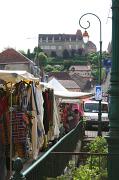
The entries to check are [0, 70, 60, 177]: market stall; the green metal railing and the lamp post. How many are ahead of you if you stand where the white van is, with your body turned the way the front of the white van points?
3

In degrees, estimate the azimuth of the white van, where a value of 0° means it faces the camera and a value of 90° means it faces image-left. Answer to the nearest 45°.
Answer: approximately 0°

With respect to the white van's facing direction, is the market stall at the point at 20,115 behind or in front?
in front

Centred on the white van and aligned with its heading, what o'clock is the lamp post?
The lamp post is roughly at 12 o'clock from the white van.

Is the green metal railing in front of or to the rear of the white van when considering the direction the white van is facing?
in front
